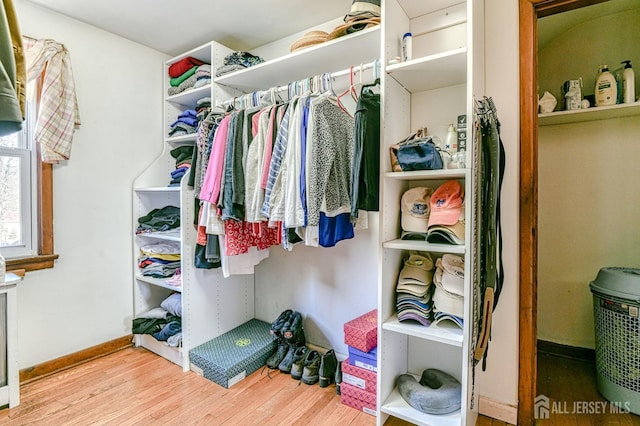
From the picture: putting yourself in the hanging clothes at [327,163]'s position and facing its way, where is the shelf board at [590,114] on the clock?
The shelf board is roughly at 10 o'clock from the hanging clothes.

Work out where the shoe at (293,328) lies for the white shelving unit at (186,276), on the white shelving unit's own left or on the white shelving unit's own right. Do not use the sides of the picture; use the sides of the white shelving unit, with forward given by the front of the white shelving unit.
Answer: on the white shelving unit's own left

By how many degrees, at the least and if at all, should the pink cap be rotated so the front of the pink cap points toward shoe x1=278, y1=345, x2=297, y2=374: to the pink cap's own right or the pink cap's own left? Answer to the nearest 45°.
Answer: approximately 45° to the pink cap's own right
